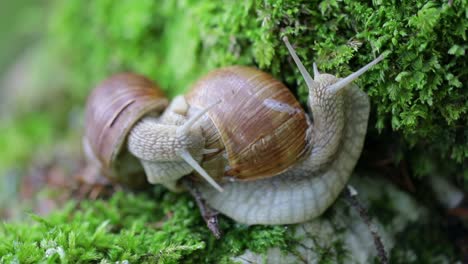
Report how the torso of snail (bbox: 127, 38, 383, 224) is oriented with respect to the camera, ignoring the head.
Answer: to the viewer's right

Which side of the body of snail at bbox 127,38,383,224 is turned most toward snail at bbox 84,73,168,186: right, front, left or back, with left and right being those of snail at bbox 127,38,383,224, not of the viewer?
back
